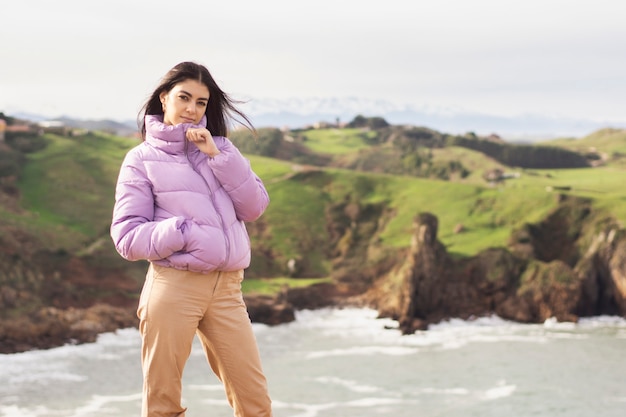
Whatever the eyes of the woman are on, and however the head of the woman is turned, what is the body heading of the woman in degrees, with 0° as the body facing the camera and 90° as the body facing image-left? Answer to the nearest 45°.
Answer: approximately 315°
